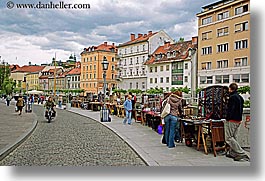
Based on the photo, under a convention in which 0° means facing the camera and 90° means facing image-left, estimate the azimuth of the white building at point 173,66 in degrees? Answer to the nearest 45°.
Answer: approximately 45°

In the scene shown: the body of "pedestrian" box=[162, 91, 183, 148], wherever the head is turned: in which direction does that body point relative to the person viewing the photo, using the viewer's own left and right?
facing away from the viewer and to the right of the viewer

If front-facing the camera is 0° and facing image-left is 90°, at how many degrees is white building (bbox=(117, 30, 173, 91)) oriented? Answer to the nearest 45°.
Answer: approximately 45°

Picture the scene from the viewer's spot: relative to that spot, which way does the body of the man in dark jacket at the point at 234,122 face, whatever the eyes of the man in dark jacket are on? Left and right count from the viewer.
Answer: facing away from the viewer and to the left of the viewer

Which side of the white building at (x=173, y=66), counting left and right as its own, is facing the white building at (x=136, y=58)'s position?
right

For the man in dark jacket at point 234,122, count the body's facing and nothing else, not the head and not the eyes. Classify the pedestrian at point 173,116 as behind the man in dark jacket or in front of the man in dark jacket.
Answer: in front

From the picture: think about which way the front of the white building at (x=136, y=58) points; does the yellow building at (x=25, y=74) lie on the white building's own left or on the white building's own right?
on the white building's own right
